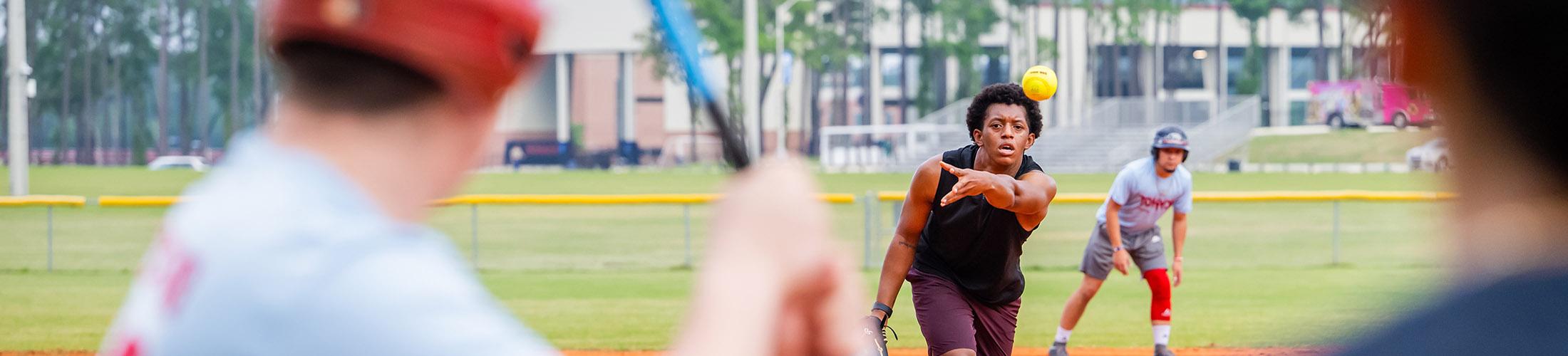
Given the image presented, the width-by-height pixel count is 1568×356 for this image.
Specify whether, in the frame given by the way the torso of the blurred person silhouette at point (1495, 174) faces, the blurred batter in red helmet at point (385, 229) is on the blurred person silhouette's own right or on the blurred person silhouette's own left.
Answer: on the blurred person silhouette's own left

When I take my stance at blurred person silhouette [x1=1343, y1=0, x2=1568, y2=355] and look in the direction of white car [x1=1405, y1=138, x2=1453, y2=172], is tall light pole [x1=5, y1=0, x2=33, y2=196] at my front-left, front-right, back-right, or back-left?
front-left

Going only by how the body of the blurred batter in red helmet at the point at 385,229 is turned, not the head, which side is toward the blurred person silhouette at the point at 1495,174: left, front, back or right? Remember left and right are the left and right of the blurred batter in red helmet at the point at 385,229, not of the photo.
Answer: right

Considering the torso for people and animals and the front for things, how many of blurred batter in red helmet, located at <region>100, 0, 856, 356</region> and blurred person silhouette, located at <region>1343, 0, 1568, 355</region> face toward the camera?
0

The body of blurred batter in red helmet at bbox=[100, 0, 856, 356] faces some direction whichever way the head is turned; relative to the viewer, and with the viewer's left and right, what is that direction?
facing away from the viewer and to the right of the viewer

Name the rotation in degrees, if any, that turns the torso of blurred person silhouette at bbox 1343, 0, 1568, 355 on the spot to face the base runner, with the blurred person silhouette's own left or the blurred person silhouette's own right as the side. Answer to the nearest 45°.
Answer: approximately 45° to the blurred person silhouette's own right

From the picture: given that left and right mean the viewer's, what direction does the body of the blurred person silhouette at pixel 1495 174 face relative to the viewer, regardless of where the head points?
facing away from the viewer and to the left of the viewer

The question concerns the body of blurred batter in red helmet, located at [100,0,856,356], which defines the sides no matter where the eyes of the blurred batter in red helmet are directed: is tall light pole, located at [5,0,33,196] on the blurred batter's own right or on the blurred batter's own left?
on the blurred batter's own left

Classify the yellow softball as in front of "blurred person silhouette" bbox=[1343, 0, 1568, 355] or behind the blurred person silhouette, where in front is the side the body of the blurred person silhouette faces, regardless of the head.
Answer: in front
